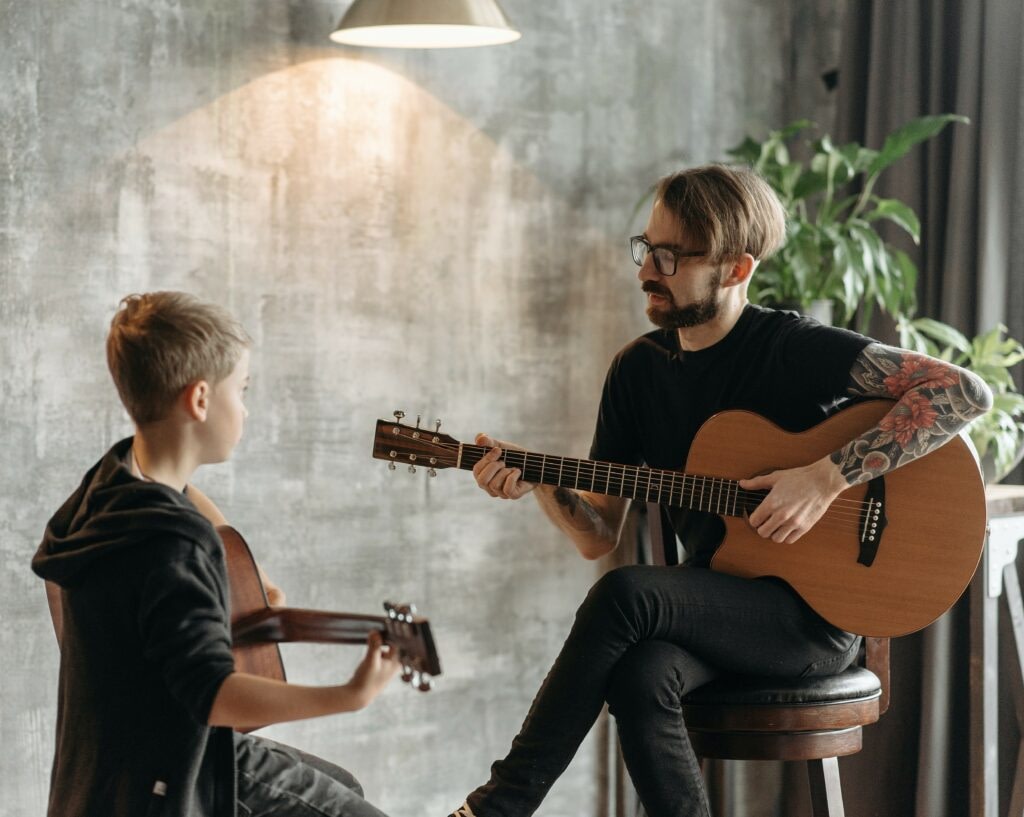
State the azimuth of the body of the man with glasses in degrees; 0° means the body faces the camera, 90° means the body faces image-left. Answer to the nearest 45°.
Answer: approximately 45°

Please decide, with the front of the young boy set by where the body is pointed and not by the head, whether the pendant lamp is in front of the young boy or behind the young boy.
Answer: in front

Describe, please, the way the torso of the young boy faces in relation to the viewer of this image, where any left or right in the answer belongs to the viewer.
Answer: facing away from the viewer and to the right of the viewer

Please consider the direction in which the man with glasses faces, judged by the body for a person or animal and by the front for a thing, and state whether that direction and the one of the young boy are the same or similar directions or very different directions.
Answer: very different directions

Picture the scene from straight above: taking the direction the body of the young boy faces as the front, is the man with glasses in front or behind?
in front

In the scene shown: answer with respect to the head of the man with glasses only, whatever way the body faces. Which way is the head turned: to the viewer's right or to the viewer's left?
to the viewer's left

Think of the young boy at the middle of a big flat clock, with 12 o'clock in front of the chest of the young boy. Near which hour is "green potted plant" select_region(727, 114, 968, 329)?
The green potted plant is roughly at 12 o'clock from the young boy.

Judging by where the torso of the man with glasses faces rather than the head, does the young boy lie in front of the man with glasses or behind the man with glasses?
in front

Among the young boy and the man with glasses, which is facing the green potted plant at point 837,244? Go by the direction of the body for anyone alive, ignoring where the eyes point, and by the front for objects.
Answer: the young boy

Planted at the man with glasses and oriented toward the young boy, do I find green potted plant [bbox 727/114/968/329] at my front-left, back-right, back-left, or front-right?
back-right

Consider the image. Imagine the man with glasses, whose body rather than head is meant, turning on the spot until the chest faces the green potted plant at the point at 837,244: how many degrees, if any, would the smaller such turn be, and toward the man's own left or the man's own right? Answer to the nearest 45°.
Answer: approximately 135° to the man's own right
